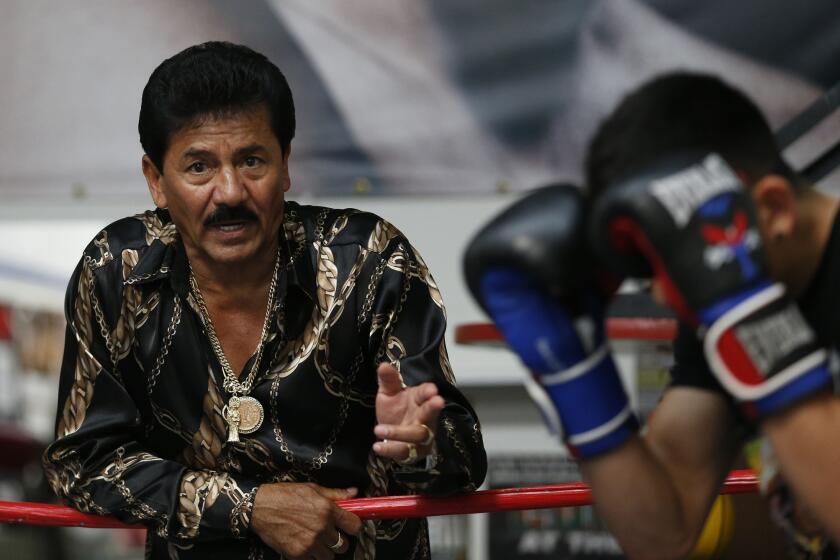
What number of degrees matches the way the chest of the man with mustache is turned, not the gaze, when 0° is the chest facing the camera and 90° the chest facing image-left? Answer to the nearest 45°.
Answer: approximately 0°
